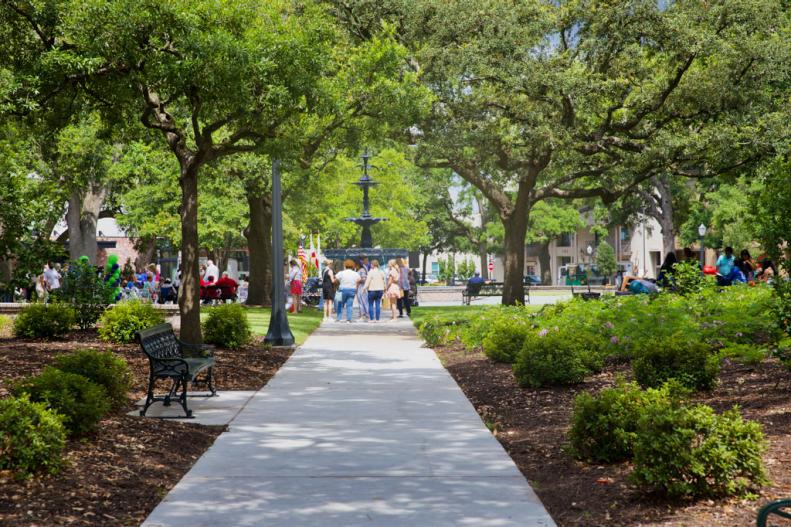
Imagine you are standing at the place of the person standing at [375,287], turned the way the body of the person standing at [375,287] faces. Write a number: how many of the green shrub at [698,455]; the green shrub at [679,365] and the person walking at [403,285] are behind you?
2

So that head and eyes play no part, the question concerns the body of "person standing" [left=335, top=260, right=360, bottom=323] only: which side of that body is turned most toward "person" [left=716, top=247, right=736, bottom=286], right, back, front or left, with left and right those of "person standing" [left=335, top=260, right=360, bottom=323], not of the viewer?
right

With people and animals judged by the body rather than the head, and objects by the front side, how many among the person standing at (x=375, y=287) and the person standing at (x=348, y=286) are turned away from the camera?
2

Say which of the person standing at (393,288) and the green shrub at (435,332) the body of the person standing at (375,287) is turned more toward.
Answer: the person standing at (393,288)

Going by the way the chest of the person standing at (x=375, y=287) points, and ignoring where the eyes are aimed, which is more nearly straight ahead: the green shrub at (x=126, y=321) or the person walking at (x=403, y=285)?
the person walking

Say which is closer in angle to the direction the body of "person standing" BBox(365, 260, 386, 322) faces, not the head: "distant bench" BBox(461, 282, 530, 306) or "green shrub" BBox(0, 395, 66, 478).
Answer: the distant bench

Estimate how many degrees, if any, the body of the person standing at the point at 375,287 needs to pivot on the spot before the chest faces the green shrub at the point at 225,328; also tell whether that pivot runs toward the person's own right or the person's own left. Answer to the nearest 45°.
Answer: approximately 180°

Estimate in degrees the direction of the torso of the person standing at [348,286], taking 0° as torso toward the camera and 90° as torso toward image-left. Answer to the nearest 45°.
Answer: approximately 180°

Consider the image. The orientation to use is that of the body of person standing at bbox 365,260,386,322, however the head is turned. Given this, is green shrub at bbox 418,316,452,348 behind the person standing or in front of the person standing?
behind

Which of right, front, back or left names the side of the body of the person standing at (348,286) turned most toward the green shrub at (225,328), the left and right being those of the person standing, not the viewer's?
back

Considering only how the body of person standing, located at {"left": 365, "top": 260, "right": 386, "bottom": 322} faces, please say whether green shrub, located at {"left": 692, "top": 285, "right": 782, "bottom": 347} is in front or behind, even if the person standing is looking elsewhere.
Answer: behind

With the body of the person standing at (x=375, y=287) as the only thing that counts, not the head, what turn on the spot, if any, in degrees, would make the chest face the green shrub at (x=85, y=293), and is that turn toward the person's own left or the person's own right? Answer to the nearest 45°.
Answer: approximately 135° to the person's own left

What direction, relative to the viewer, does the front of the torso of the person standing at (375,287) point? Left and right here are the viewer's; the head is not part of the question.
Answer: facing away from the viewer
